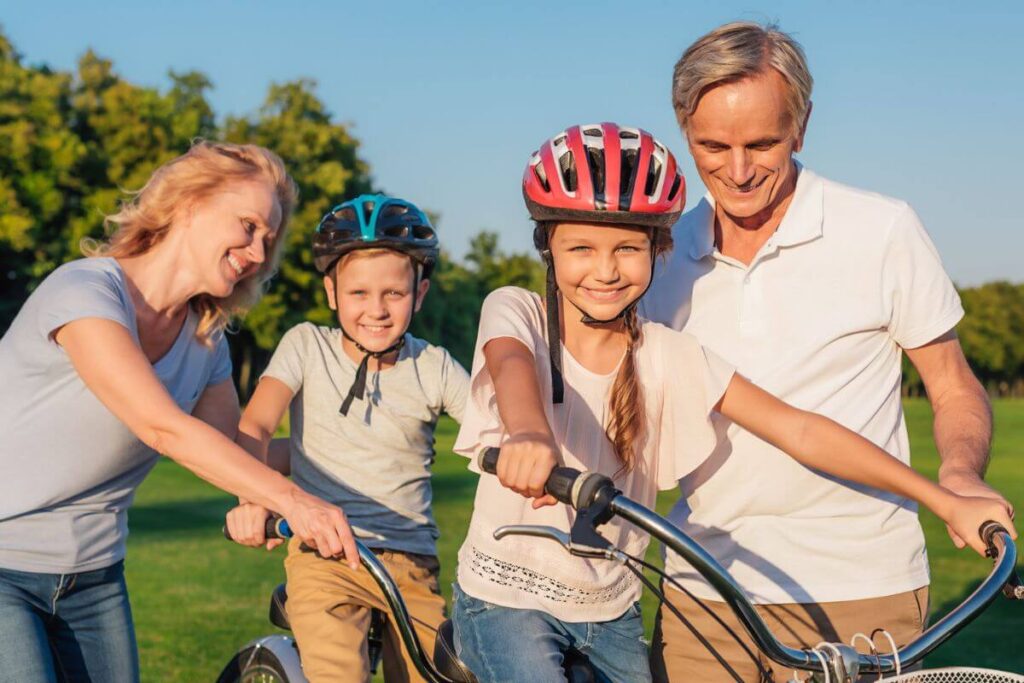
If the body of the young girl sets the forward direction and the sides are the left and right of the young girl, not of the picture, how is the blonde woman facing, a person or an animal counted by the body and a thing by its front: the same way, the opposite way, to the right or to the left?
to the left

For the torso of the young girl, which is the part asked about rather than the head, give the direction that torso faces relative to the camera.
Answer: toward the camera

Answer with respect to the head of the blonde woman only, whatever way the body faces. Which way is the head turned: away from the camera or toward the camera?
toward the camera

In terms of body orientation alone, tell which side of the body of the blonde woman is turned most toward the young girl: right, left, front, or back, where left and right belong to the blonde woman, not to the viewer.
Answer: front

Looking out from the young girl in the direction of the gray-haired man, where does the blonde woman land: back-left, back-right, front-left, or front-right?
back-left

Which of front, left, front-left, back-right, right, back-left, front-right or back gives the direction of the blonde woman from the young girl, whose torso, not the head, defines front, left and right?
right

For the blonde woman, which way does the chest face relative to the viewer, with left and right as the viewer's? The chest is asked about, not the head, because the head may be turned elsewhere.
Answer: facing the viewer and to the right of the viewer

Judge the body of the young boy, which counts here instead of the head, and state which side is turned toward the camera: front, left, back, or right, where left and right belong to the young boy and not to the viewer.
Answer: front

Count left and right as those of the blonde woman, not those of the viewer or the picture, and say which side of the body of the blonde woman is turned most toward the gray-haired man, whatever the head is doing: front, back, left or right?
front

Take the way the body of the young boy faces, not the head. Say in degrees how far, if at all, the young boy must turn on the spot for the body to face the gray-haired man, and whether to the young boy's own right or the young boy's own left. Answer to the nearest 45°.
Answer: approximately 45° to the young boy's own left

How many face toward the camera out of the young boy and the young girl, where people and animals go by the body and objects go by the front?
2

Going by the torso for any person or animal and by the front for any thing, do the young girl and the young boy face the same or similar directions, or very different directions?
same or similar directions
